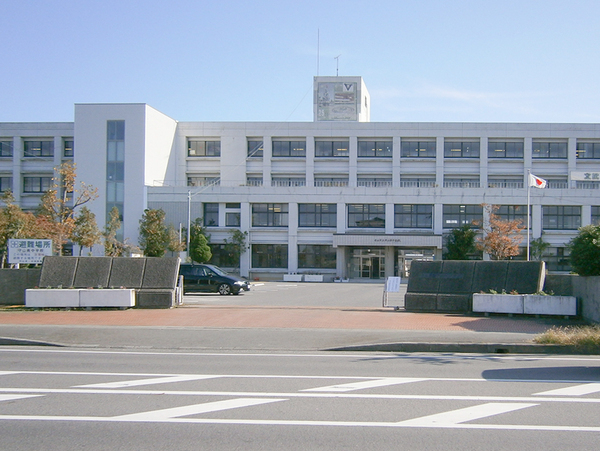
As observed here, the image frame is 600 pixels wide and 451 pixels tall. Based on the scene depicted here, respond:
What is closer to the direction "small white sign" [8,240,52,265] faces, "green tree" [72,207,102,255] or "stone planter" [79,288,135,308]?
the stone planter

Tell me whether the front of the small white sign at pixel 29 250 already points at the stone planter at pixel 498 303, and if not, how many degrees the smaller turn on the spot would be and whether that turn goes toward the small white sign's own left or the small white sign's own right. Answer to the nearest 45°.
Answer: approximately 45° to the small white sign's own left

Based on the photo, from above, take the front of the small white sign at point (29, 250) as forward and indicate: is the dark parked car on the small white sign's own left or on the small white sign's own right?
on the small white sign's own left

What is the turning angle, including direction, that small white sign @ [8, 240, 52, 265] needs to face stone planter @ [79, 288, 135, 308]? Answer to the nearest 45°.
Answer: approximately 45° to its left

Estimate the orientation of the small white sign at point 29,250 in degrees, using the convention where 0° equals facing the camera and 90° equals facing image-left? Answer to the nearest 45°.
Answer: approximately 0°

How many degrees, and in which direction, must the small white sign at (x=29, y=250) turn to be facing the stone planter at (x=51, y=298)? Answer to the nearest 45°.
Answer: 0° — it already faces it

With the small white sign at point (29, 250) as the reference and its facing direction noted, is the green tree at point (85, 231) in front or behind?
behind
